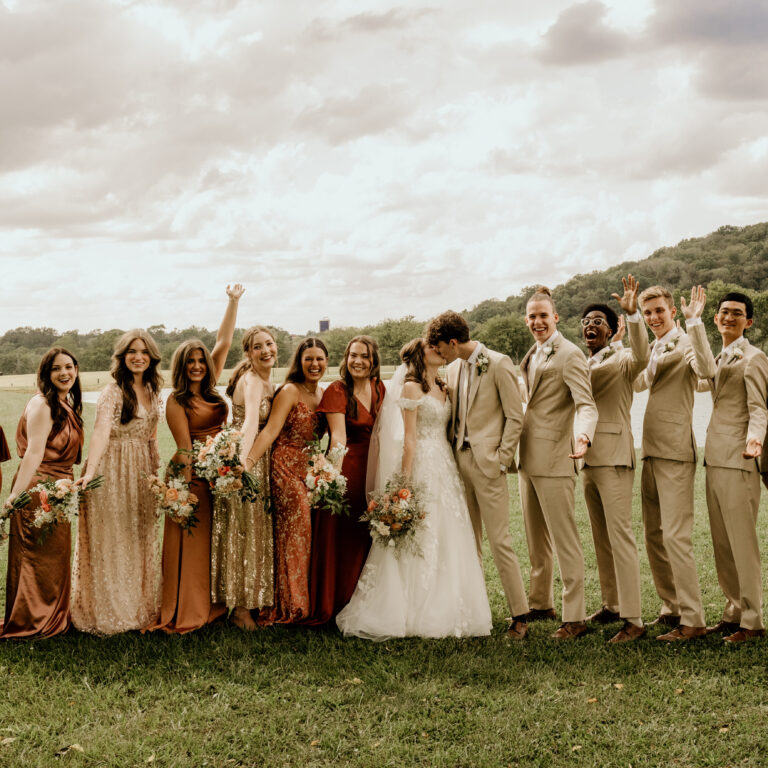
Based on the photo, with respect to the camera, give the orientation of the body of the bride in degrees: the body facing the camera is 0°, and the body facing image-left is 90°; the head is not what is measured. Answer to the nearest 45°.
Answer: approximately 315°

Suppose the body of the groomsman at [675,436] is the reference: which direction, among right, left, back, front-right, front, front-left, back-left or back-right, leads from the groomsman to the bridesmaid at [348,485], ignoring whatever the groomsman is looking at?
front-right

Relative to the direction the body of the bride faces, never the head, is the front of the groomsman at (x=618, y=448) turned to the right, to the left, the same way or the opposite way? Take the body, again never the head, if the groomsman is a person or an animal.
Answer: to the right

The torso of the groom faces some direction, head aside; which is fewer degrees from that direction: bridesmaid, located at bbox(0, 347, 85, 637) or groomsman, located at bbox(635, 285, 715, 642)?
the bridesmaid

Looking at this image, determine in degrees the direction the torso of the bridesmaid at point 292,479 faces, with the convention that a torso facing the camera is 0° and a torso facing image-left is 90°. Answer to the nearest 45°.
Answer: approximately 315°

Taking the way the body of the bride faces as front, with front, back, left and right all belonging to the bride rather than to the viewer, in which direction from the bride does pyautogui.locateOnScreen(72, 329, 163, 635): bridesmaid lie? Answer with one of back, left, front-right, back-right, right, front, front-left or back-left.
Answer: back-right

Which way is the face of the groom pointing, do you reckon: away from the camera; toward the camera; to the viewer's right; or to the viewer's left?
to the viewer's left

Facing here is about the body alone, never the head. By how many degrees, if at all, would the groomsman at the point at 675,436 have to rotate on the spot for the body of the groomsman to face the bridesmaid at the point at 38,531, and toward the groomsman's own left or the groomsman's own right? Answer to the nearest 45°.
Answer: approximately 45° to the groomsman's own right

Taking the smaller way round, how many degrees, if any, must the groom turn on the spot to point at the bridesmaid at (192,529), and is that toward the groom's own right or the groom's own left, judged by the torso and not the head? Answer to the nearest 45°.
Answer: approximately 45° to the groom's own right

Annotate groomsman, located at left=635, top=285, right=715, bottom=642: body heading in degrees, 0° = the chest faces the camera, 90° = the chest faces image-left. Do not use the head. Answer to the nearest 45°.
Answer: approximately 45°

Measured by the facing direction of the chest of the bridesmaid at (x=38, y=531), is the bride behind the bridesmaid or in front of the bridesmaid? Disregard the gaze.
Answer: in front
